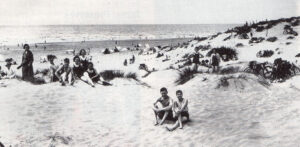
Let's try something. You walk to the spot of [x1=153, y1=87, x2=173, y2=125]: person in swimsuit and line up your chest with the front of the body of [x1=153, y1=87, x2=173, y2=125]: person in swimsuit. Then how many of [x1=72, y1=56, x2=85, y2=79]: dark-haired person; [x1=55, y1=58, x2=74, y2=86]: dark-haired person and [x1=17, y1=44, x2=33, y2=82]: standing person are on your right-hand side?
3

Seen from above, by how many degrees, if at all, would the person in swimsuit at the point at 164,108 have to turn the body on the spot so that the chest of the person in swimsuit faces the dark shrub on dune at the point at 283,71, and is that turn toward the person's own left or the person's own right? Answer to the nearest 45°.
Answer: approximately 180°

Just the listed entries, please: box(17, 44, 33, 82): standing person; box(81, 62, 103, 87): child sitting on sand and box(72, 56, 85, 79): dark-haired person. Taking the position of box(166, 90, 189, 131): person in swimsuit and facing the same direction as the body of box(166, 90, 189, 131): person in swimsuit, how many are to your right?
3

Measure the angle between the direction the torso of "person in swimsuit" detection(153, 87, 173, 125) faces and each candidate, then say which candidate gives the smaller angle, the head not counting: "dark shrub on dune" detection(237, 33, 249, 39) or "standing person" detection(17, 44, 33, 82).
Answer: the standing person

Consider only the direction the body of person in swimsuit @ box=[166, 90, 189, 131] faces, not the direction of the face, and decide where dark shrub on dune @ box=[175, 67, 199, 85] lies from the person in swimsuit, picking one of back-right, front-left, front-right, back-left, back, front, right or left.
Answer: back-right

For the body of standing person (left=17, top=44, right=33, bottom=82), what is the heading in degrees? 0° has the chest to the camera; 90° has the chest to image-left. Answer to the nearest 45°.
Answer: approximately 45°

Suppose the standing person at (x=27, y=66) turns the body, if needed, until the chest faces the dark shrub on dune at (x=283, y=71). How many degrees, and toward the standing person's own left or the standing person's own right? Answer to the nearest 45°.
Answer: approximately 135° to the standing person's own left

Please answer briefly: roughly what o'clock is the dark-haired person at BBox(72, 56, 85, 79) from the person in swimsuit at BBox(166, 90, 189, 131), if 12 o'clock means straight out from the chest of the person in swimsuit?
The dark-haired person is roughly at 5 o'clock from the person in swimsuit.

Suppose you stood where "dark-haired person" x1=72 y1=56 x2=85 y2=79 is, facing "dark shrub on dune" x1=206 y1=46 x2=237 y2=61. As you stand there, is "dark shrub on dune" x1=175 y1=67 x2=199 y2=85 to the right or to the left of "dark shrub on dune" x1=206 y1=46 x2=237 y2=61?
right

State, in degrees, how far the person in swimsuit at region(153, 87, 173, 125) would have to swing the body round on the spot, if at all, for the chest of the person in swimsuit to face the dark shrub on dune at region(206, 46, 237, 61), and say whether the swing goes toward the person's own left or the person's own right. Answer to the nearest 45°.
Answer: approximately 135° to the person's own right

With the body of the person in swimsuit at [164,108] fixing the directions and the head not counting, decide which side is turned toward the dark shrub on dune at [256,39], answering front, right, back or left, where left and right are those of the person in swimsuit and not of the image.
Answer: back
